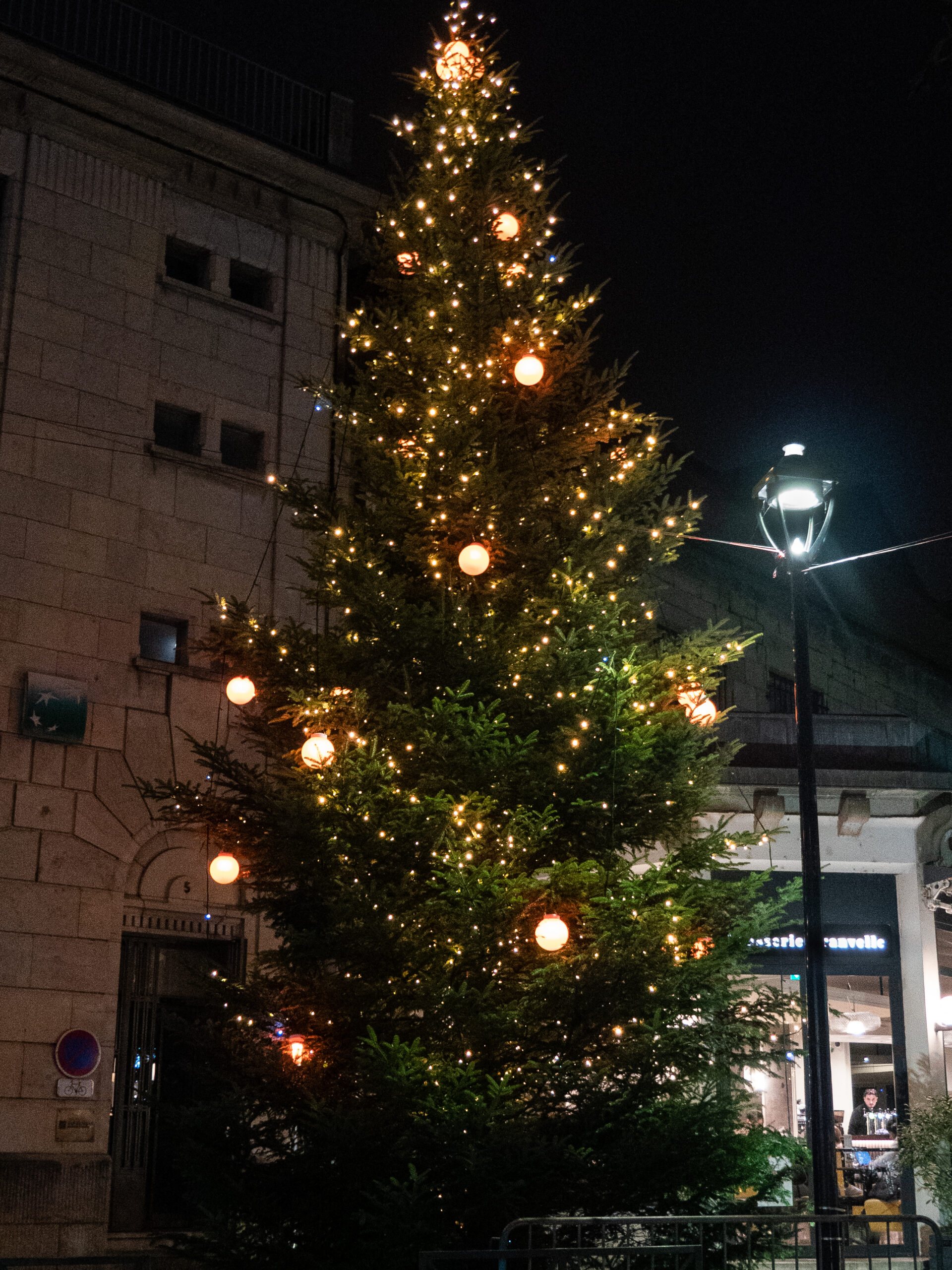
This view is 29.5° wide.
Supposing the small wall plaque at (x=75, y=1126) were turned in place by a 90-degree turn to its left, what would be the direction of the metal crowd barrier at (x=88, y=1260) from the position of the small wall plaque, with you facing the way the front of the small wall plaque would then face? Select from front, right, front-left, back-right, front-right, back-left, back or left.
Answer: right

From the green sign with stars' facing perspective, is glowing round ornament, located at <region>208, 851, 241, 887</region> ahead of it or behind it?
ahead

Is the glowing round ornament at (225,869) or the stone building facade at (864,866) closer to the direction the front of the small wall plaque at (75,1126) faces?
the glowing round ornament

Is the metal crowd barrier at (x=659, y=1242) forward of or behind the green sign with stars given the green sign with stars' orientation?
forward

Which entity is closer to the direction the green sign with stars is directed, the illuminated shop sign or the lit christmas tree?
the lit christmas tree

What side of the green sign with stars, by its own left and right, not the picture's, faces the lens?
front

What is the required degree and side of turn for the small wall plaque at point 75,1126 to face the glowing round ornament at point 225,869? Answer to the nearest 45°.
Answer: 0° — it already faces it

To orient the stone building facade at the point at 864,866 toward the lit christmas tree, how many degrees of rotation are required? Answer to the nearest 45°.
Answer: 0° — it already faces it

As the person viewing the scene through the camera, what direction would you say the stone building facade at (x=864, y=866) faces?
facing the viewer

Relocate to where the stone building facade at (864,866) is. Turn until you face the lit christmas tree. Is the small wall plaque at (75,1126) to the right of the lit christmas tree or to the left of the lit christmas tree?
right
